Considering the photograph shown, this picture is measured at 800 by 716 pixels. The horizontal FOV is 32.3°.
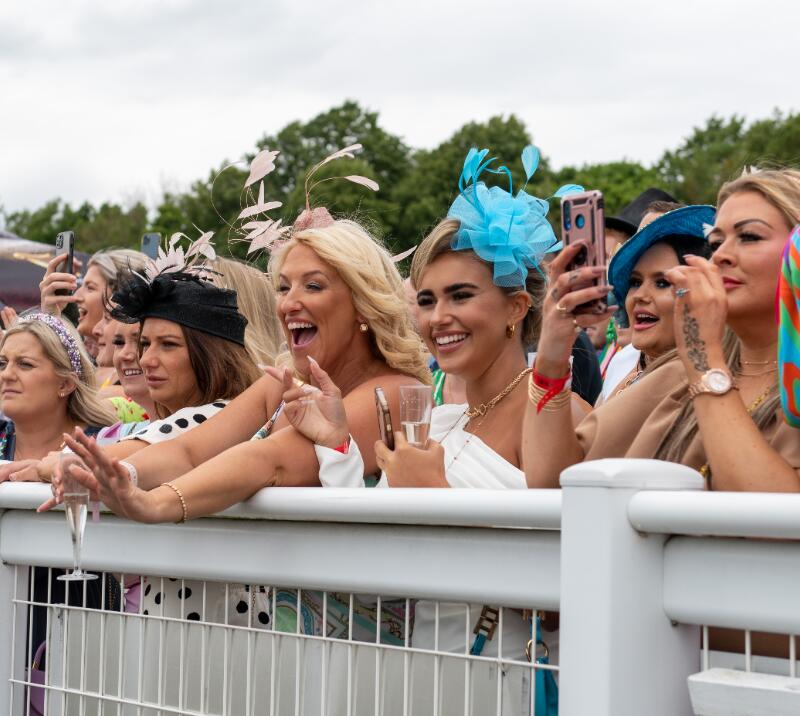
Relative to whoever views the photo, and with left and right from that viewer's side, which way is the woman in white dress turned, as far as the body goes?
facing the viewer and to the left of the viewer

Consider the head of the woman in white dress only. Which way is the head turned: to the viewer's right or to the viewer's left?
to the viewer's left
